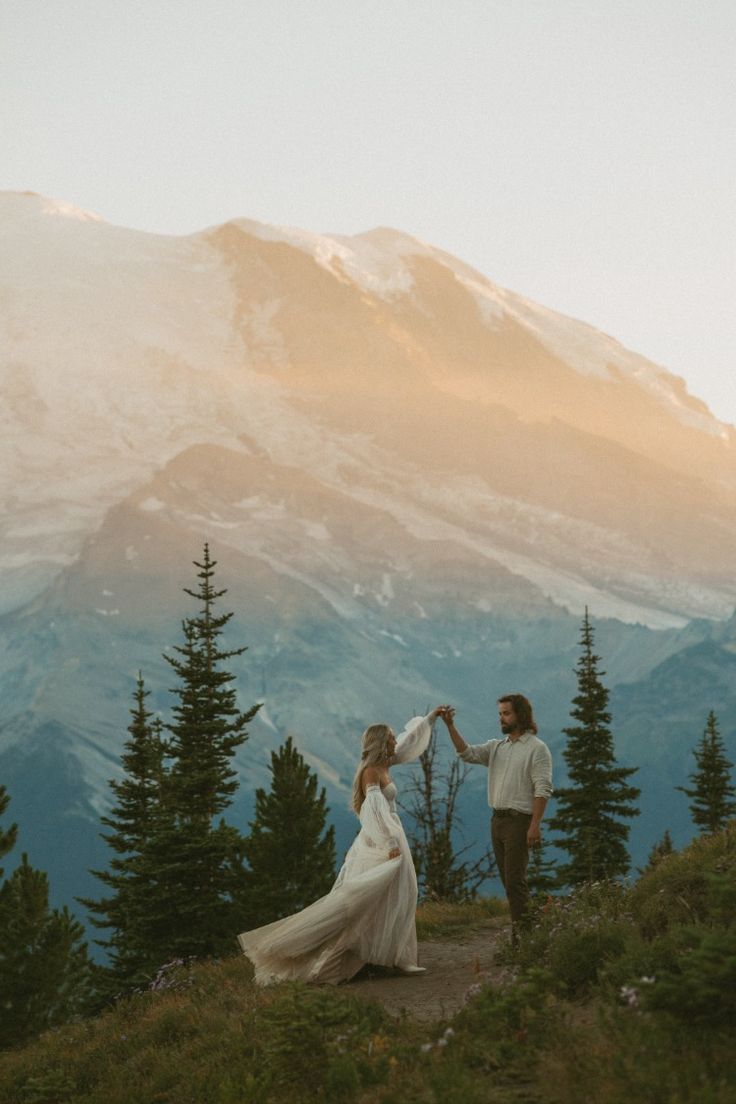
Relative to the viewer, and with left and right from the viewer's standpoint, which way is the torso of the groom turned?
facing the viewer and to the left of the viewer

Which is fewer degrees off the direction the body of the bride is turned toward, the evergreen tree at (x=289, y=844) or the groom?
the groom

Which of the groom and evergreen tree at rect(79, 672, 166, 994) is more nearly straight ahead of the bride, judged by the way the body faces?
the groom

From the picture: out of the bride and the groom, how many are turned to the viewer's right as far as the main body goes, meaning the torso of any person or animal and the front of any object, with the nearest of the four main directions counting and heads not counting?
1

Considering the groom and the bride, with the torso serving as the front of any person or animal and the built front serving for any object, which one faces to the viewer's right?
the bride

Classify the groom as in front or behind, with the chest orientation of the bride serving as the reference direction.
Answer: in front

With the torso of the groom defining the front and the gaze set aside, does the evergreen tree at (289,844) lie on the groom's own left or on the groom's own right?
on the groom's own right

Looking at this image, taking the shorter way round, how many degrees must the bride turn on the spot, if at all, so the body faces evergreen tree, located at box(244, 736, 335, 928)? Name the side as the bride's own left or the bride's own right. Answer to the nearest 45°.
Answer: approximately 90° to the bride's own left

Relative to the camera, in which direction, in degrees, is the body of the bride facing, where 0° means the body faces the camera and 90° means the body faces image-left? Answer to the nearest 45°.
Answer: approximately 270°
